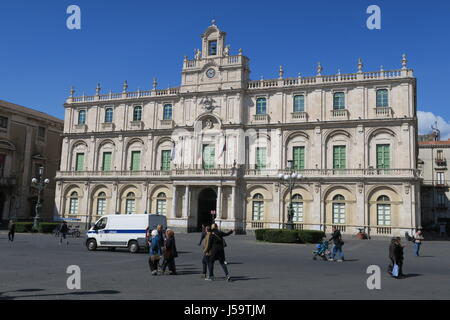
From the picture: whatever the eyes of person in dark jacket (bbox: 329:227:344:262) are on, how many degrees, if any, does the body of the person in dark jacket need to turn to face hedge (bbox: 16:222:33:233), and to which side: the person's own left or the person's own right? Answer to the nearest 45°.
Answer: approximately 45° to the person's own right

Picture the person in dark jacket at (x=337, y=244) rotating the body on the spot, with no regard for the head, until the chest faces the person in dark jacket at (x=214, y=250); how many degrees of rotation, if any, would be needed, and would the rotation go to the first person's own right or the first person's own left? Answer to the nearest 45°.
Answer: approximately 45° to the first person's own left

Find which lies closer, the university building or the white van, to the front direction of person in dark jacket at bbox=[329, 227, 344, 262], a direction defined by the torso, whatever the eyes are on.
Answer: the white van

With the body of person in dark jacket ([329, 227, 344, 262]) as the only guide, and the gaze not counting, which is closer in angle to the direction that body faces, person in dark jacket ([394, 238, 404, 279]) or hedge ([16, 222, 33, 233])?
the hedge

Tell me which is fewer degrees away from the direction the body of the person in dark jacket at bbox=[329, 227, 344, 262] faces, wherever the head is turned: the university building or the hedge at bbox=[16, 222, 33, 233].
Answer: the hedge

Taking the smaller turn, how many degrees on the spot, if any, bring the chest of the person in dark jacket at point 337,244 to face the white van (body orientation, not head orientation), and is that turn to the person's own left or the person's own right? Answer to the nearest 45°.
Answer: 0° — they already face it

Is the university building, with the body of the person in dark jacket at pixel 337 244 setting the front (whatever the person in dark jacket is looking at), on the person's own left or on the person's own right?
on the person's own right

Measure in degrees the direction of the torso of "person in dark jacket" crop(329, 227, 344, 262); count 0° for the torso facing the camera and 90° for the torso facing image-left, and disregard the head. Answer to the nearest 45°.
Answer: approximately 90°

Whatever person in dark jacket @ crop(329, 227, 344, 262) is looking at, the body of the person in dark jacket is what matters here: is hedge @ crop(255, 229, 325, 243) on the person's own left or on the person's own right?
on the person's own right

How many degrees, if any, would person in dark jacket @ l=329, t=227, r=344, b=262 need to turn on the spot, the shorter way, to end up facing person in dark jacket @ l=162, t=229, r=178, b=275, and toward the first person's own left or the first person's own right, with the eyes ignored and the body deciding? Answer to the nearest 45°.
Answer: approximately 45° to the first person's own left

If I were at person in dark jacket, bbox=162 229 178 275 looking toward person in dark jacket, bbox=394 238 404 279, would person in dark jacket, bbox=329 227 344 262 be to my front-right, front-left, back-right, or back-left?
front-left

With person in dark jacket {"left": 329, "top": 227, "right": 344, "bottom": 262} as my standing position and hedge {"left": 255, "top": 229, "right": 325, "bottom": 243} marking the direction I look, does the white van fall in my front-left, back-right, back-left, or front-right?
front-left

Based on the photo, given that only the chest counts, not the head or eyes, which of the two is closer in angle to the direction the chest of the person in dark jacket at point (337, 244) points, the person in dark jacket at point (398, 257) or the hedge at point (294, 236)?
the hedge

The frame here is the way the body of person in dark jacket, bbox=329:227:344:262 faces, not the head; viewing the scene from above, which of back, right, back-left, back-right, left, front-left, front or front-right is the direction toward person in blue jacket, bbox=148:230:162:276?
front-left
